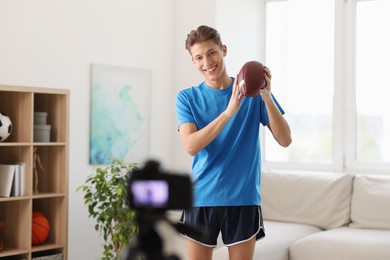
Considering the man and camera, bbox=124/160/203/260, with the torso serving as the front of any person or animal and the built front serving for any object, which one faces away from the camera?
the camera

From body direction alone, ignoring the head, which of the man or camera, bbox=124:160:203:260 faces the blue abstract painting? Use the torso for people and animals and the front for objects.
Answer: the camera

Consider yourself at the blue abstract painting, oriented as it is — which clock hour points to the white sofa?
The white sofa is roughly at 11 o'clock from the blue abstract painting.

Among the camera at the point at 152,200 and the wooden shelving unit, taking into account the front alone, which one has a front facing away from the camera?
the camera

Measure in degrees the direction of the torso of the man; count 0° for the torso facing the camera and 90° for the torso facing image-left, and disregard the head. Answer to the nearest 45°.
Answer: approximately 0°

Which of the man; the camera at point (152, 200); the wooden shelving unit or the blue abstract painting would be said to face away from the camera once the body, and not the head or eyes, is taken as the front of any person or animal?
the camera

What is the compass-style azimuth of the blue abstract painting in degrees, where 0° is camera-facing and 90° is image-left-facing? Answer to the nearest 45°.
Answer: approximately 315°

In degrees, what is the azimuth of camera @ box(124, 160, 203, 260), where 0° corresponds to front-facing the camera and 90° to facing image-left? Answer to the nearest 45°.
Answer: approximately 180°

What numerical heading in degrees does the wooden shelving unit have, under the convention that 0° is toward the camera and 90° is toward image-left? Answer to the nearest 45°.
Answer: approximately 315°

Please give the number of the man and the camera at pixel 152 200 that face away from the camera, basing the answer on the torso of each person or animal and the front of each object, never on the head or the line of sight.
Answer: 1
